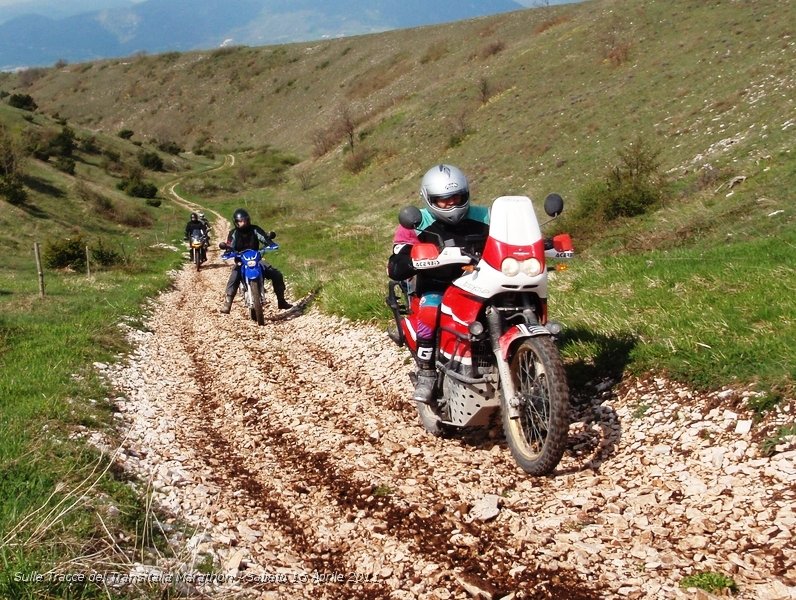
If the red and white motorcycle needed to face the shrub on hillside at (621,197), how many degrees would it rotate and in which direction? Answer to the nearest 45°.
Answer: approximately 135° to its left

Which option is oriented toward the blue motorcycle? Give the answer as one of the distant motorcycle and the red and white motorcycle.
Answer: the distant motorcycle

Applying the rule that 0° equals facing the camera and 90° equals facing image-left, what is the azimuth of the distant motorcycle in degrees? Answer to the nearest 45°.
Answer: approximately 0°

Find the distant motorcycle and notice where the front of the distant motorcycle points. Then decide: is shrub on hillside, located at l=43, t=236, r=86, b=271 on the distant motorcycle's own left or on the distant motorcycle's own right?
on the distant motorcycle's own right

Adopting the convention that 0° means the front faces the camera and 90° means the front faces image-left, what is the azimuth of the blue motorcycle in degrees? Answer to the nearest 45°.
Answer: approximately 0°

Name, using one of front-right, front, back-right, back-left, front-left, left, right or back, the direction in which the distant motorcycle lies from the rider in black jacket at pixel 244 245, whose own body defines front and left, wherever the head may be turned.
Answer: back

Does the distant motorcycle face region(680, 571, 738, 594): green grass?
yes

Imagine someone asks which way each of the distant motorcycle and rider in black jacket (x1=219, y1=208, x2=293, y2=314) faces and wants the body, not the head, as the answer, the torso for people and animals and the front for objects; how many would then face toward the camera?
2

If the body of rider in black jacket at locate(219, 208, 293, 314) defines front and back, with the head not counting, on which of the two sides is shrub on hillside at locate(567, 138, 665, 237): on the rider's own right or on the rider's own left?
on the rider's own left

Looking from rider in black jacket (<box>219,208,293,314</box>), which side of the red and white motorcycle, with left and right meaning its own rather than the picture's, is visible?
back

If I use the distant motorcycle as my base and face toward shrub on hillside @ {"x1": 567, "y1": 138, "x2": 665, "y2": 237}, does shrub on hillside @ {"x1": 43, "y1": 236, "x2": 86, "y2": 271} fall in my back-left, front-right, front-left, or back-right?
back-right
